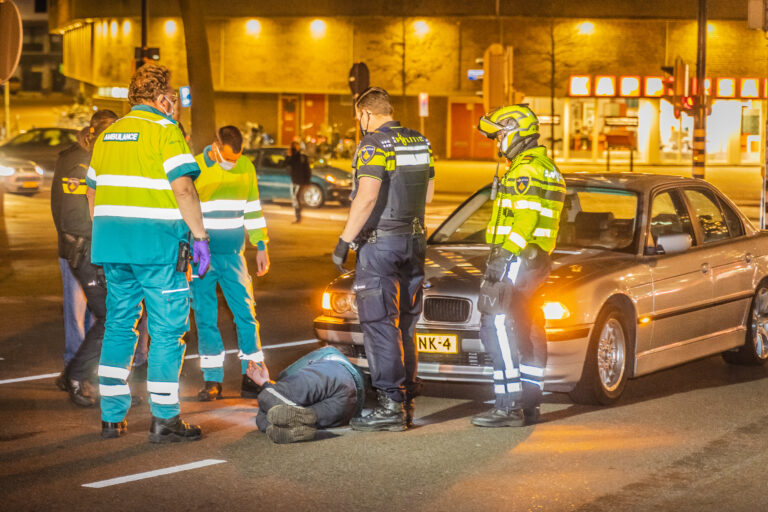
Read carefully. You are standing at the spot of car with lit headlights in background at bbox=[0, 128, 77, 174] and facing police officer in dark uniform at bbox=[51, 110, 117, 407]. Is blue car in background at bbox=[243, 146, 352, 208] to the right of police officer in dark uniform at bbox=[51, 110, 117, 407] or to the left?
left

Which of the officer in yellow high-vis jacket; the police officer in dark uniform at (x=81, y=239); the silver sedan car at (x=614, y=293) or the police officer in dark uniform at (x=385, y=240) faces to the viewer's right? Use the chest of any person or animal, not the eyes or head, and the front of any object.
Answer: the police officer in dark uniform at (x=81, y=239)

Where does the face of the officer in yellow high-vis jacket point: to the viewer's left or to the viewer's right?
to the viewer's left

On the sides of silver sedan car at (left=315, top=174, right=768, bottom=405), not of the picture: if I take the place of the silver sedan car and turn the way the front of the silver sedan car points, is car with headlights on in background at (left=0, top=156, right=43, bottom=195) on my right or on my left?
on my right

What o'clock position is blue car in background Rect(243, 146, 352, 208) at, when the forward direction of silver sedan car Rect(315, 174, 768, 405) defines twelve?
The blue car in background is roughly at 4 o'clock from the silver sedan car.

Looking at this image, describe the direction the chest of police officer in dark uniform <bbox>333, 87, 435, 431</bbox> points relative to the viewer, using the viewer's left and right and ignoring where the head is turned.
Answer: facing away from the viewer and to the left of the viewer

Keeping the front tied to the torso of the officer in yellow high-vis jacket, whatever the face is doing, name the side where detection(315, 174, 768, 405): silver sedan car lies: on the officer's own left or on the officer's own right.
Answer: on the officer's own right

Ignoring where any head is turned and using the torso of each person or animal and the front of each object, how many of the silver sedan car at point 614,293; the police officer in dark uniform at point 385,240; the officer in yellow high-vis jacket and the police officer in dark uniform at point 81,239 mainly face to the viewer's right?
1

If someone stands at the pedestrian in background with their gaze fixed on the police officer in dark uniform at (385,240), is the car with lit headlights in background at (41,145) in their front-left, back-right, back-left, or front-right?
back-right

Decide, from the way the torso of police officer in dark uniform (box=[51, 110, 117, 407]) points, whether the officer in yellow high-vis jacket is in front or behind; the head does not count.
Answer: in front

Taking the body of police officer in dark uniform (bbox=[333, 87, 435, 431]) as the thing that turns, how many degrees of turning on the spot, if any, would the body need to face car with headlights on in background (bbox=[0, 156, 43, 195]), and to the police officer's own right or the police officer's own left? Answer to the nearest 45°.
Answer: approximately 45° to the police officer's own right

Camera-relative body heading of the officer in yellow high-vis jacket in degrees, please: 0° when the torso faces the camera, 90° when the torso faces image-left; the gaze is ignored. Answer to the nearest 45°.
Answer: approximately 90°

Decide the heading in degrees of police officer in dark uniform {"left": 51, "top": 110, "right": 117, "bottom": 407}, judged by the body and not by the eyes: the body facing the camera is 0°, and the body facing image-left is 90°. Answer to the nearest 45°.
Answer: approximately 270°

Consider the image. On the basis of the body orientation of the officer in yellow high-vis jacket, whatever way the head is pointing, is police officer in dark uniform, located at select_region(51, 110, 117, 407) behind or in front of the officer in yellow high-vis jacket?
in front
